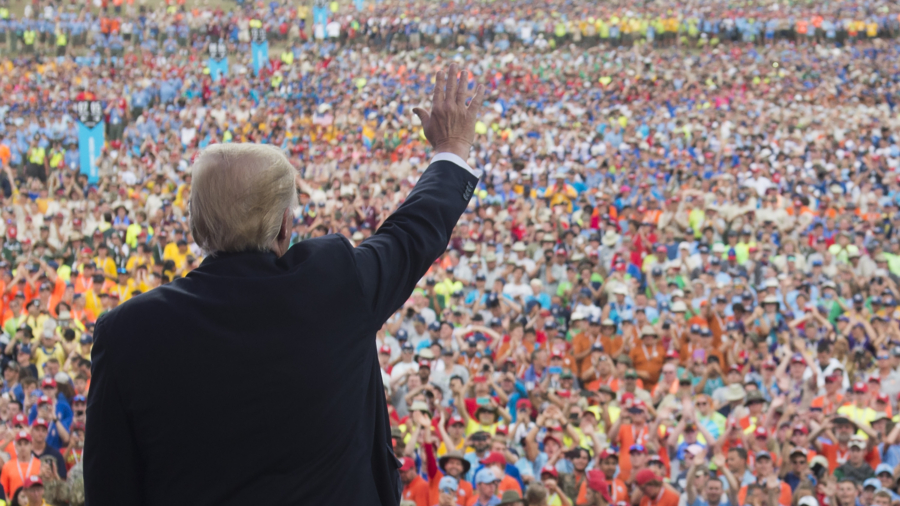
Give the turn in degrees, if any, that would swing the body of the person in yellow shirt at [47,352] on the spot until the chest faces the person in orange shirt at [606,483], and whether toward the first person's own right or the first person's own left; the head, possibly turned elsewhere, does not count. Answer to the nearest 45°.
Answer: approximately 45° to the first person's own left

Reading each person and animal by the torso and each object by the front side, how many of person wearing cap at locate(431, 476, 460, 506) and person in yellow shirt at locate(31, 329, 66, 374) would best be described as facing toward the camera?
2

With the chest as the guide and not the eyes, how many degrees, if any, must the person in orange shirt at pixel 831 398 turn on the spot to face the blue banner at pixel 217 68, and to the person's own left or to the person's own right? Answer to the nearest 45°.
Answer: approximately 90° to the person's own right

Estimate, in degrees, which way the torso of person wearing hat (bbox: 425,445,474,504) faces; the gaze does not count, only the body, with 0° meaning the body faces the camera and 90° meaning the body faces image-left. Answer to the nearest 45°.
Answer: approximately 0°

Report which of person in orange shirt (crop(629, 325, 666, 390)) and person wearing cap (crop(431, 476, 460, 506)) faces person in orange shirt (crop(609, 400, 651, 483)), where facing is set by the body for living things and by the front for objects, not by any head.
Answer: person in orange shirt (crop(629, 325, 666, 390))

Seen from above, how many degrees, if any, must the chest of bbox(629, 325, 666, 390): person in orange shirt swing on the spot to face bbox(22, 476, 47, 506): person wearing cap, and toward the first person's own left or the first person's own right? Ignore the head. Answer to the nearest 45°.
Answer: approximately 45° to the first person's own right

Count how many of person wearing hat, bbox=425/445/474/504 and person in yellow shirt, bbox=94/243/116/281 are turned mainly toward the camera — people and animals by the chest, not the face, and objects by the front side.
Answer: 2

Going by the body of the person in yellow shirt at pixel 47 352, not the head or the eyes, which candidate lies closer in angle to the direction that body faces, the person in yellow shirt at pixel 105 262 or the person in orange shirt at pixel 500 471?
the person in orange shirt

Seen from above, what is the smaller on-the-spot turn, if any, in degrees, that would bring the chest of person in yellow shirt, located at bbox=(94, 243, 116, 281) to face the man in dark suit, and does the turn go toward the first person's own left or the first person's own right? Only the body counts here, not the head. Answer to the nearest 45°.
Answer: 0° — they already face them

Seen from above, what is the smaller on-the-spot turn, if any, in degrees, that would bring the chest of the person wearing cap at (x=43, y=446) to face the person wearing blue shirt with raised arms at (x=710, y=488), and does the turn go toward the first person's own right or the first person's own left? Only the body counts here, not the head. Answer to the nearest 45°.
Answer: approximately 45° to the first person's own left
